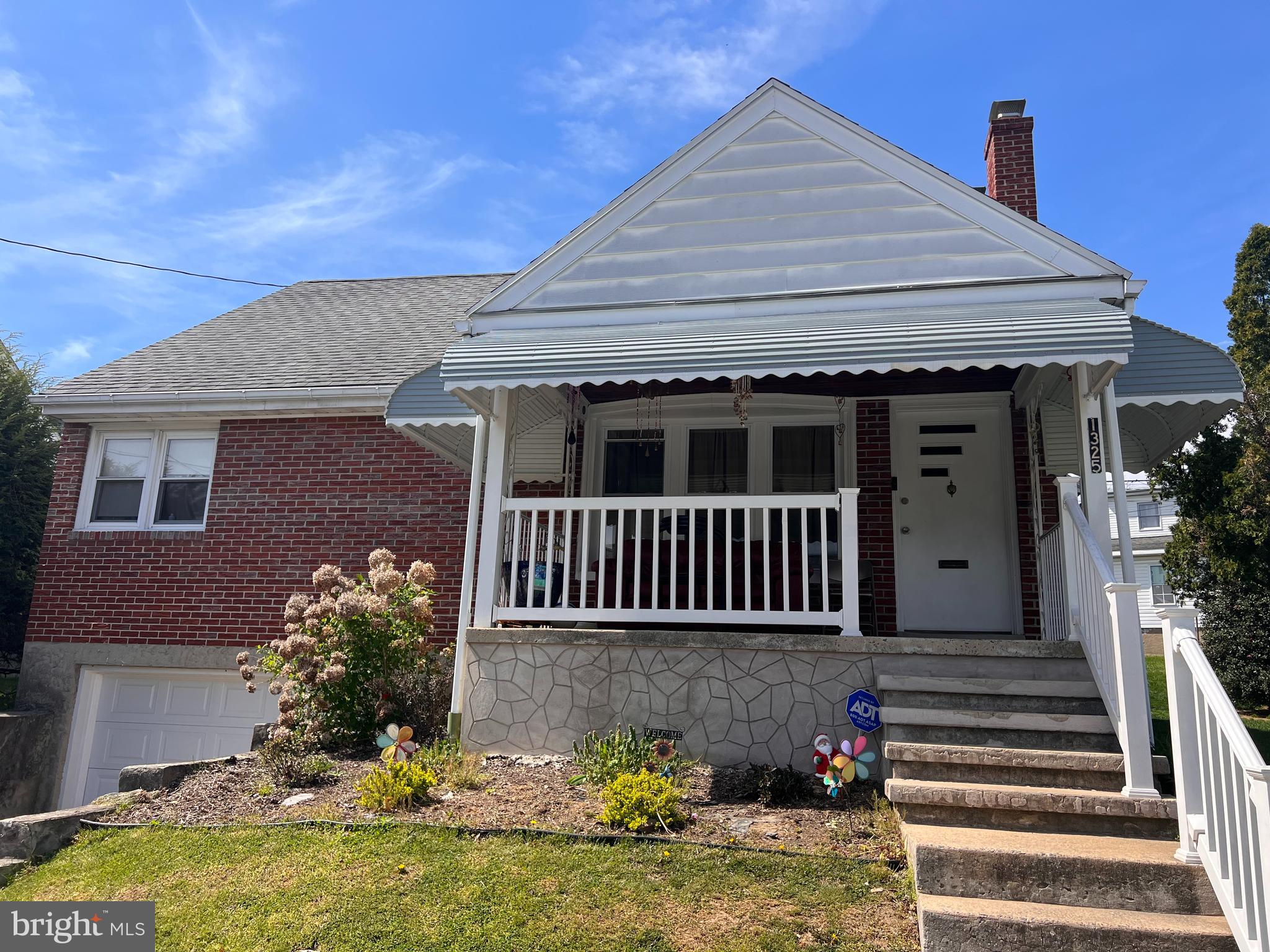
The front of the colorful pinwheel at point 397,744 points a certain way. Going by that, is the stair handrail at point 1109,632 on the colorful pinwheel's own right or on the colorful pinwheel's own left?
on the colorful pinwheel's own left

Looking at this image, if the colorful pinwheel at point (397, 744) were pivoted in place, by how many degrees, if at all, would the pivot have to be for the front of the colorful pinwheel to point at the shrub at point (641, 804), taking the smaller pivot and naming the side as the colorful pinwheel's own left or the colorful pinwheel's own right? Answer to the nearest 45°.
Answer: approximately 45° to the colorful pinwheel's own left

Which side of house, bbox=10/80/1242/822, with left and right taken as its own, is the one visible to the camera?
front

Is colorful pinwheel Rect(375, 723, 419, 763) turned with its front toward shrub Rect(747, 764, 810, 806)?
no

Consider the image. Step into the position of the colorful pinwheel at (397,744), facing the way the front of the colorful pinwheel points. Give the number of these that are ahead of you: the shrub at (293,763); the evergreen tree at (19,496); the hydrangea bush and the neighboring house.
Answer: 0

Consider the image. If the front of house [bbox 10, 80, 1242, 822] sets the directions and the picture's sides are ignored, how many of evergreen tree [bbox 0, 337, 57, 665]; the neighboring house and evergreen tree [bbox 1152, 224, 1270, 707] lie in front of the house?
0

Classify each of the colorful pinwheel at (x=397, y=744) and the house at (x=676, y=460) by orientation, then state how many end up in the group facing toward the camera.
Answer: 2

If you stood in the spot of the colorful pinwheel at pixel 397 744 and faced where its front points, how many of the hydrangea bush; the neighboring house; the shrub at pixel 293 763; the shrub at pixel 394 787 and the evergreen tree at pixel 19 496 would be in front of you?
1

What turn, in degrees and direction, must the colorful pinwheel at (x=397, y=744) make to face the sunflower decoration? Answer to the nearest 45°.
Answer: approximately 90° to its left

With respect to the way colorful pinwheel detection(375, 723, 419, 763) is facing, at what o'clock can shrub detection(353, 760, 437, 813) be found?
The shrub is roughly at 12 o'clock from the colorful pinwheel.

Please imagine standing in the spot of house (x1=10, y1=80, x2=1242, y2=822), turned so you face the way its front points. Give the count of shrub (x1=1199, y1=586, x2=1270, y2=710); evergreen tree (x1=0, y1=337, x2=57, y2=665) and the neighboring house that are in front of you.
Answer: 0

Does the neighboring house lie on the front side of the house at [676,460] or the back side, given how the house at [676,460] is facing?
on the back side

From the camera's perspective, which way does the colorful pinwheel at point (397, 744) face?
toward the camera

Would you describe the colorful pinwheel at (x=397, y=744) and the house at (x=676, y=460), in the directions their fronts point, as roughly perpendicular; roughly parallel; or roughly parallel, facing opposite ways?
roughly parallel

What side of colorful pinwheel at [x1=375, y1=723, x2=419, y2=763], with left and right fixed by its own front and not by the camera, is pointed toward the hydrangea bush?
back
